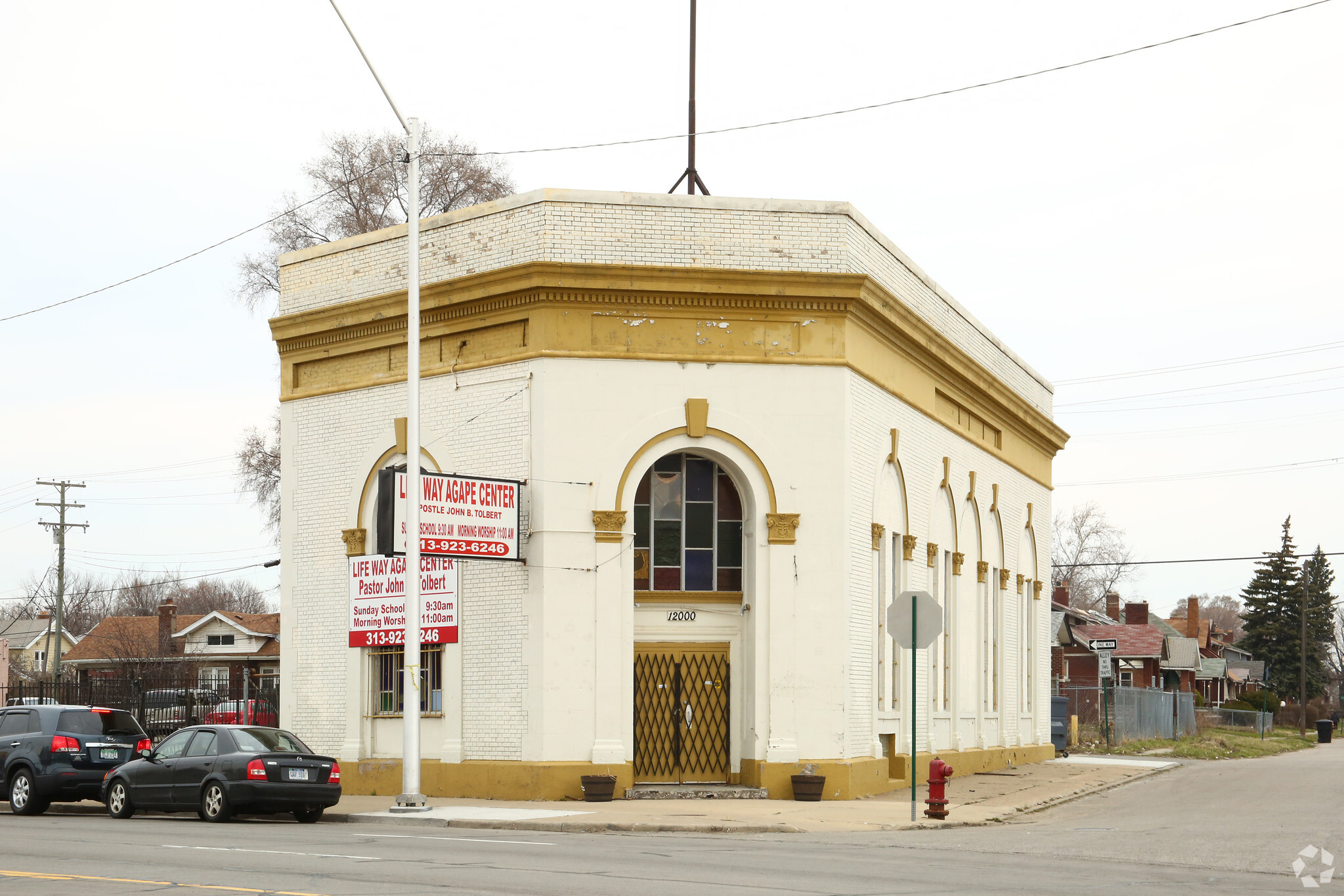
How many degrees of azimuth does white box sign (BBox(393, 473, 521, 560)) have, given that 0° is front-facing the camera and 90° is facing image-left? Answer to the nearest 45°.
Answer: approximately 315°

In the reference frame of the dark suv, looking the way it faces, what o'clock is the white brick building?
The white brick building is roughly at 5 o'clock from the dark suv.

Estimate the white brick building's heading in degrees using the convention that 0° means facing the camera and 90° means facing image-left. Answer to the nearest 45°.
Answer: approximately 0°

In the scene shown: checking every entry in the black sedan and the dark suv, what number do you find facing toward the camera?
0

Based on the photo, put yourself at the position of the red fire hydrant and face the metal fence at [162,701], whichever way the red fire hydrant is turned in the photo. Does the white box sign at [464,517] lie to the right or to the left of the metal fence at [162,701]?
left

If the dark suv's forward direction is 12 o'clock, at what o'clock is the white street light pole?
The white street light pole is roughly at 6 o'clock from the dark suv.

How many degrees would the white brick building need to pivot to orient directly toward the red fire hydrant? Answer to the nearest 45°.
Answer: approximately 45° to its left

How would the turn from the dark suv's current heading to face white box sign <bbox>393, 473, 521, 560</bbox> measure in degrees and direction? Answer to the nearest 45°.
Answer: approximately 180°

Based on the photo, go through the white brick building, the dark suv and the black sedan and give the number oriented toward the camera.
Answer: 1

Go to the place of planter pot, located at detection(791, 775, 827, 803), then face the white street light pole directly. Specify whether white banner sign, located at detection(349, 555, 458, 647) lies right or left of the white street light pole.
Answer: right
